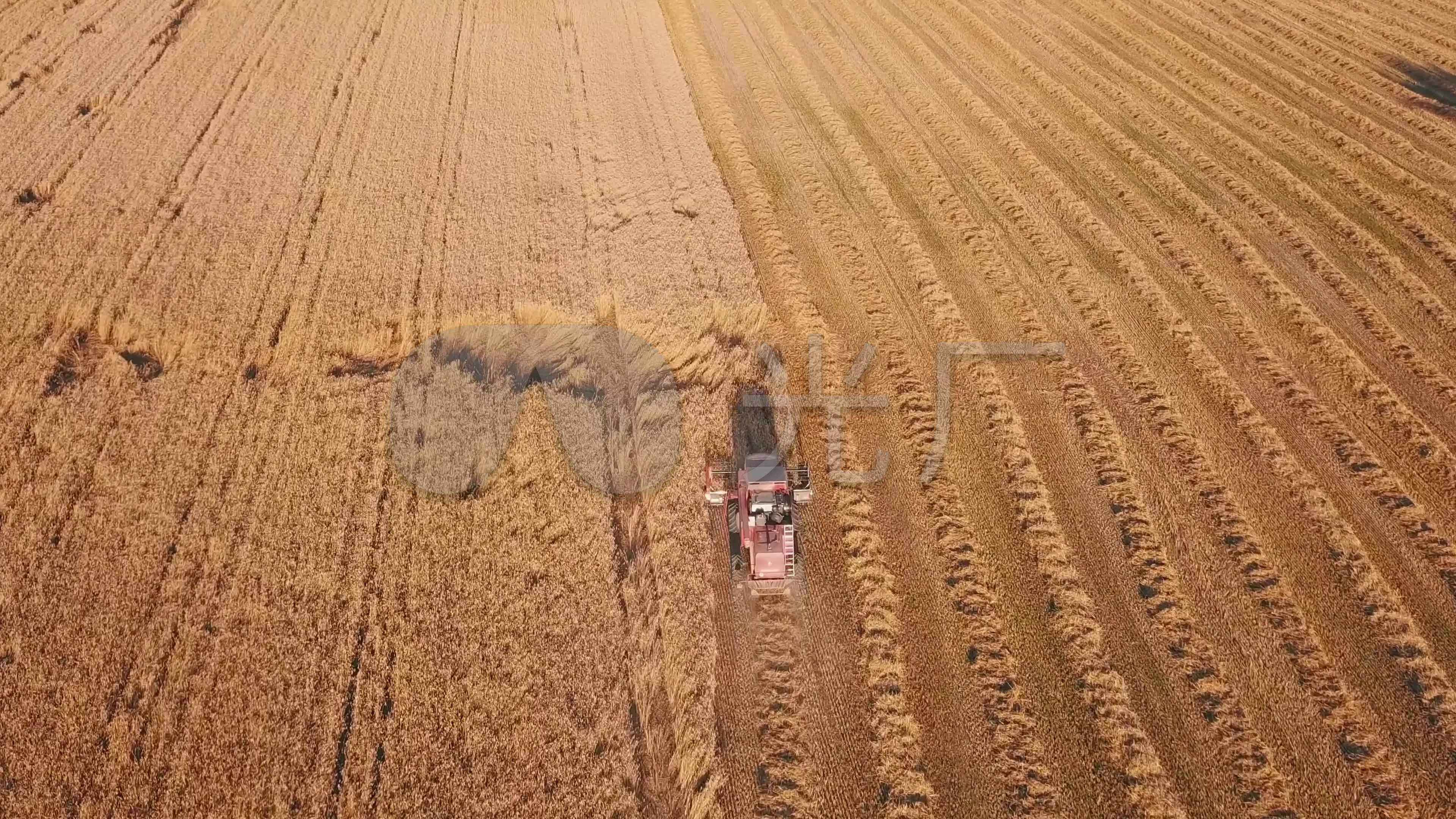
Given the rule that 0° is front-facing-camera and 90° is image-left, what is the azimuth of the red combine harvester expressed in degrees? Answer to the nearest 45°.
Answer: approximately 180°
